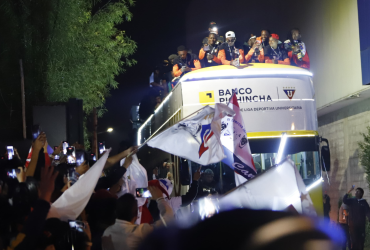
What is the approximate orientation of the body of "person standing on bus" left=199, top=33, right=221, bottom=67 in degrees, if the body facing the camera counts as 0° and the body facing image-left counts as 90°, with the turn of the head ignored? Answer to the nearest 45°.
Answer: approximately 0°

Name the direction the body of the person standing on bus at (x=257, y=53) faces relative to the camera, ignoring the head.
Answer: toward the camera

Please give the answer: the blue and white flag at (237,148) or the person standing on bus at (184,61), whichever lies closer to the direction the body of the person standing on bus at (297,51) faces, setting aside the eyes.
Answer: the blue and white flag

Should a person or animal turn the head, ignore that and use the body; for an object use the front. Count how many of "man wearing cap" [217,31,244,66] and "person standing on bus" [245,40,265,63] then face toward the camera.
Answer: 2

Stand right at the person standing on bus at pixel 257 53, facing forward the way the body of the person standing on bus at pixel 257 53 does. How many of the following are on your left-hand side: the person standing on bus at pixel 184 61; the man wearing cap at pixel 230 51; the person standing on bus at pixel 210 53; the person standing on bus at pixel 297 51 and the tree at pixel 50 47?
1

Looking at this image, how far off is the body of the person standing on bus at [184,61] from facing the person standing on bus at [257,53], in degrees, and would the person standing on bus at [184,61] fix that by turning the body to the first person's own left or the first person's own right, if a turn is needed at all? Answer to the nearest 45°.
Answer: approximately 90° to the first person's own left

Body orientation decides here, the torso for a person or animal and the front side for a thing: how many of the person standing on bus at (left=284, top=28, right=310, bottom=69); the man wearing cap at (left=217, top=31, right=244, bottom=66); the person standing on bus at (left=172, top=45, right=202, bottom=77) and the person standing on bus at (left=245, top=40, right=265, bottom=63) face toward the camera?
4

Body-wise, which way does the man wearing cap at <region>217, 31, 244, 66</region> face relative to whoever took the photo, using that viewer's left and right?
facing the viewer

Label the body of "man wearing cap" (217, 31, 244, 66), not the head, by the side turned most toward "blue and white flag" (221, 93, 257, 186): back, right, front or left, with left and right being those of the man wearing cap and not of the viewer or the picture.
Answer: front

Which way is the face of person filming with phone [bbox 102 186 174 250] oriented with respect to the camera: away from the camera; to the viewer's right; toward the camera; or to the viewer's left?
away from the camera

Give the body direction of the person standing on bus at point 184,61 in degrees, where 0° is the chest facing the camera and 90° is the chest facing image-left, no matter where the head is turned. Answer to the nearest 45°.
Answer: approximately 0°

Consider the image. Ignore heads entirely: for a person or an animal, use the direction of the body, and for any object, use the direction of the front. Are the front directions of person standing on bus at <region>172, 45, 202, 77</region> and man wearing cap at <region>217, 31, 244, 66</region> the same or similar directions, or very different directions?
same or similar directions
